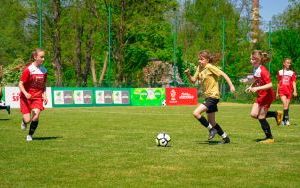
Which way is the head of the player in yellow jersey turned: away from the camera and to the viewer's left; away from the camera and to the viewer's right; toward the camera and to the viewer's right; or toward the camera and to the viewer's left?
toward the camera and to the viewer's left

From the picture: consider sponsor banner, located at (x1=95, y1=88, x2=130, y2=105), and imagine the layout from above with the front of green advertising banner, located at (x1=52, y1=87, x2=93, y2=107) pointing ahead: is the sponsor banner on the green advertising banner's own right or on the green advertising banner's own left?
on the green advertising banner's own left

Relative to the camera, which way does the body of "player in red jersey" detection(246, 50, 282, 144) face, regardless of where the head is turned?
to the viewer's left

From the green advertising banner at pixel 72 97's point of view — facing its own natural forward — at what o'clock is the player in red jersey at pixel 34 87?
The player in red jersey is roughly at 12 o'clock from the green advertising banner.

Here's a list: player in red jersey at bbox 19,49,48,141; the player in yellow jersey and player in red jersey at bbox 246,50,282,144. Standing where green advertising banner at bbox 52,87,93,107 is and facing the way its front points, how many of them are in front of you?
3

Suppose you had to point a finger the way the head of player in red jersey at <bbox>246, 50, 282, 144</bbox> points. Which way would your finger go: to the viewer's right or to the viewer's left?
to the viewer's left

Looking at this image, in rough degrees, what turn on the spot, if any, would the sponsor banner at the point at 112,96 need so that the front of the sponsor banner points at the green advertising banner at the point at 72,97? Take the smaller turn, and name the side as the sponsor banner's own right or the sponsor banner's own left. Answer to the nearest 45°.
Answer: approximately 45° to the sponsor banner's own right

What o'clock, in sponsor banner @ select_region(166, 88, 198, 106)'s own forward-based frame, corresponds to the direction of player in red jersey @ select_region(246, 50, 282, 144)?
The player in red jersey is roughly at 12 o'clock from the sponsor banner.

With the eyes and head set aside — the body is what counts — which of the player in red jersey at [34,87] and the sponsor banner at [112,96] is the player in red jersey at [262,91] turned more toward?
the player in red jersey
